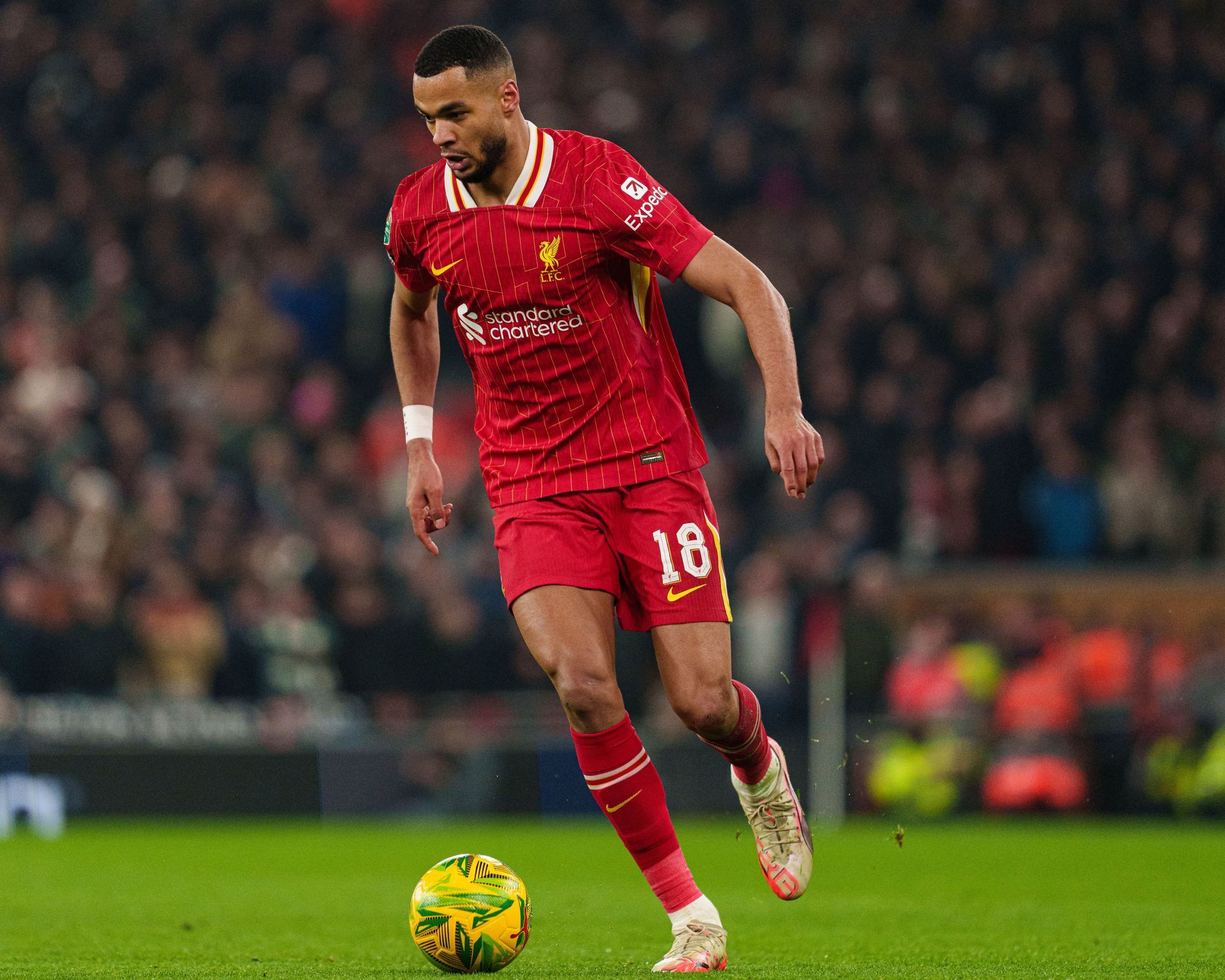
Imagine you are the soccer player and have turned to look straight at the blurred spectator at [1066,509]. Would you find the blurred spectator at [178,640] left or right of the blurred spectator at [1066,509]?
left

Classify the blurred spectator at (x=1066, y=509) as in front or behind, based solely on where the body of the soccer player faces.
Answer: behind

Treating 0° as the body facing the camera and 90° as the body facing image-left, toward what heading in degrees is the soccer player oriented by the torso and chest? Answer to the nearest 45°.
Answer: approximately 45°

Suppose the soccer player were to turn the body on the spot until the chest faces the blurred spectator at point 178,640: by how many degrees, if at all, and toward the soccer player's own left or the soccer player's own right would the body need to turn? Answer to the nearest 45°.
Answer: approximately 135° to the soccer player's own right
